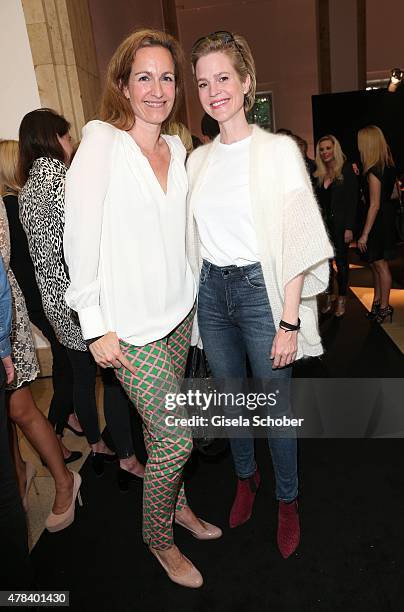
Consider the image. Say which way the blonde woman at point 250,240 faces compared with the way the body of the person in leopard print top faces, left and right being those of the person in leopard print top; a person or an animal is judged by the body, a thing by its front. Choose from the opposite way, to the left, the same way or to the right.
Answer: the opposite way

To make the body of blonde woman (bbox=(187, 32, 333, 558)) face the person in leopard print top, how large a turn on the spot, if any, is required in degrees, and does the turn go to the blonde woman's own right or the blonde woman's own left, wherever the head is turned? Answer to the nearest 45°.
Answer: approximately 90° to the blonde woman's own right

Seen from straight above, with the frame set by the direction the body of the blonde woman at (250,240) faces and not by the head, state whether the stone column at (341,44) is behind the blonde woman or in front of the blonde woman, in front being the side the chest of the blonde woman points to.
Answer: behind

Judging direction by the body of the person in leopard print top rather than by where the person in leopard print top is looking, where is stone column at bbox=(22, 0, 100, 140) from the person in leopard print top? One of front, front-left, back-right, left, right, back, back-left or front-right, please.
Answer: front-left

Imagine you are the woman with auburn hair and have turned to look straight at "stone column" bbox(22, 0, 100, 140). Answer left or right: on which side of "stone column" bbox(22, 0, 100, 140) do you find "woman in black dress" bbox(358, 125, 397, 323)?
right

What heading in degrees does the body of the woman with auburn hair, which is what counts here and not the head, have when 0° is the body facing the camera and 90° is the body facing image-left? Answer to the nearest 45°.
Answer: approximately 315°
